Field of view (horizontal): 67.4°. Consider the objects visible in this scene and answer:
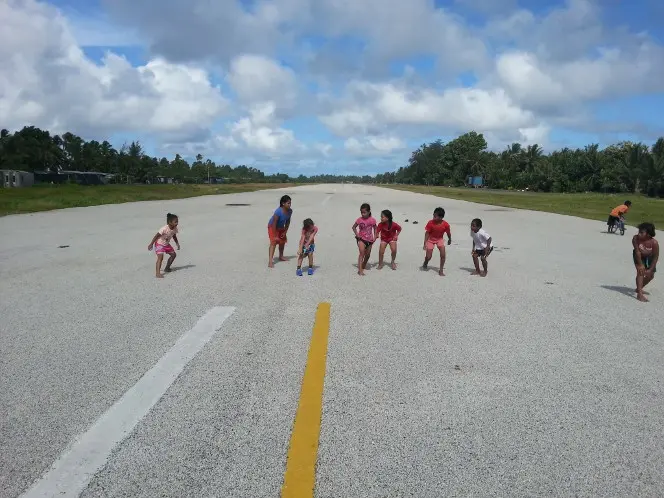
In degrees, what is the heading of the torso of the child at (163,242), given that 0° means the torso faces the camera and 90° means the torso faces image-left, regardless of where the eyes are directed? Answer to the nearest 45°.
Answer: approximately 315°

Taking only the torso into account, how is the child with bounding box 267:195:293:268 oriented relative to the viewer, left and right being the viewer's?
facing the viewer and to the right of the viewer

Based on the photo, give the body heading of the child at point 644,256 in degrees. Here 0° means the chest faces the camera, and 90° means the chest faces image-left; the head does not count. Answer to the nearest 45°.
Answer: approximately 45°

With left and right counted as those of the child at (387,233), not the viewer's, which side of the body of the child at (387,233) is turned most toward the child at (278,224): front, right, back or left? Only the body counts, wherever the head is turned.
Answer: right

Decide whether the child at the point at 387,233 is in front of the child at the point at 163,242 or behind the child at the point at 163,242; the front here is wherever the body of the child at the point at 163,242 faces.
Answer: in front

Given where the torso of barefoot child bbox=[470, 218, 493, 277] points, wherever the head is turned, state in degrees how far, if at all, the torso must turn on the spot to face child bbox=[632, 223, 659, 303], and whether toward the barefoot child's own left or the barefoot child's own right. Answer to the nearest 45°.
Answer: approximately 90° to the barefoot child's own left

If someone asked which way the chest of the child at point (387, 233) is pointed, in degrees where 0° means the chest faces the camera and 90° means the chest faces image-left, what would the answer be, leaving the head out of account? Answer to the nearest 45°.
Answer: approximately 0°

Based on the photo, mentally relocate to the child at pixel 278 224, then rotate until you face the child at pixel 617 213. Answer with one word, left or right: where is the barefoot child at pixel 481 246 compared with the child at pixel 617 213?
right
